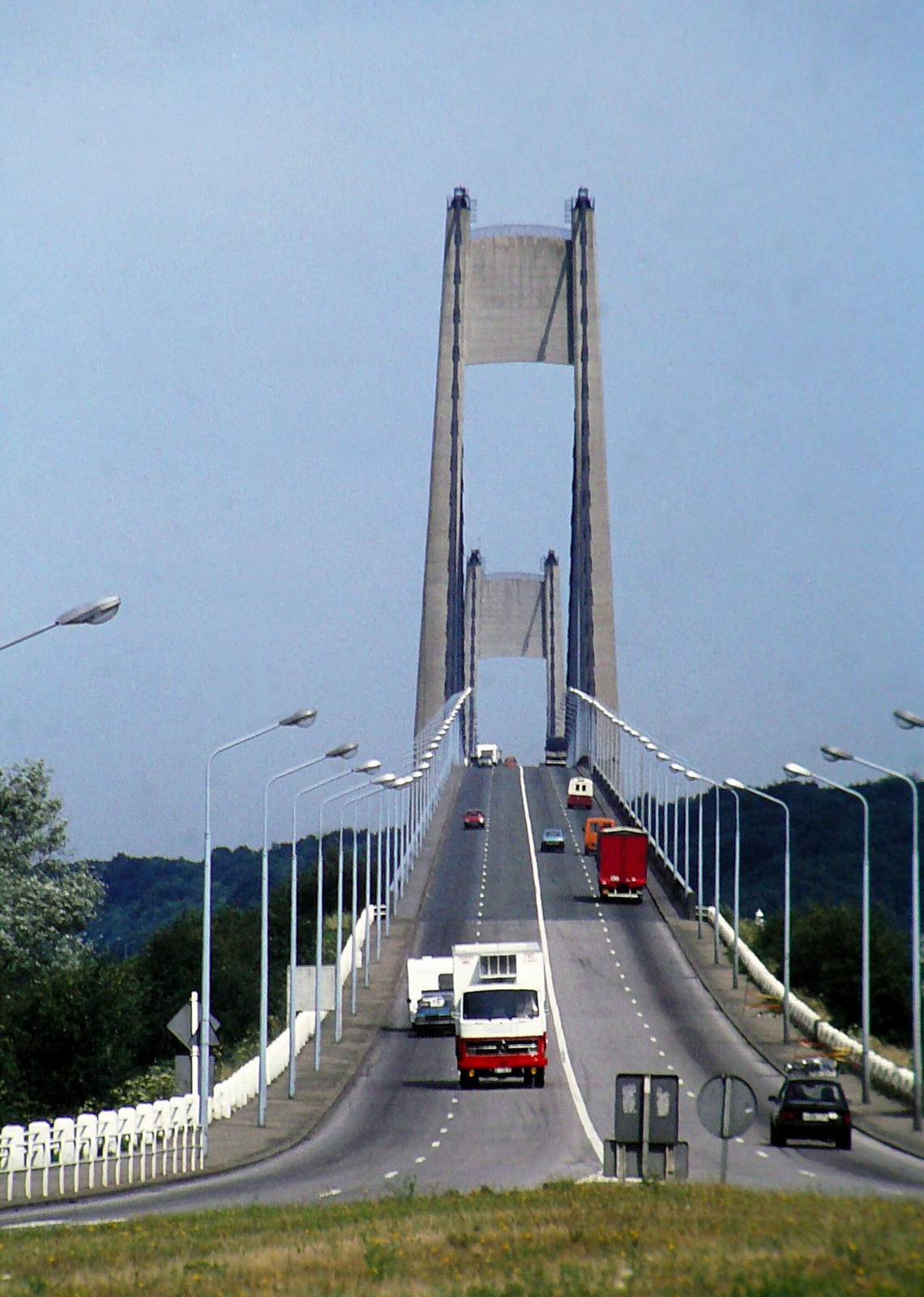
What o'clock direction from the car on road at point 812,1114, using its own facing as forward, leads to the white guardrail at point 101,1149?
The white guardrail is roughly at 8 o'clock from the car on road.

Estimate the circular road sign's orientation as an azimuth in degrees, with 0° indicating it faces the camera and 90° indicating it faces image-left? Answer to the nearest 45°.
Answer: approximately 180°

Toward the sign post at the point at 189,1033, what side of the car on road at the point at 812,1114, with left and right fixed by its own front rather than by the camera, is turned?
left

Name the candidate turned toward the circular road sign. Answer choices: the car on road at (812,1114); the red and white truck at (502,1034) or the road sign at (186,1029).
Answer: the red and white truck

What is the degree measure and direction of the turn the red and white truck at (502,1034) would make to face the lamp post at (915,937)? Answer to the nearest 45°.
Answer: approximately 45° to its left

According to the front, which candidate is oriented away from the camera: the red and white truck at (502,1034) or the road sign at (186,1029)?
the road sign

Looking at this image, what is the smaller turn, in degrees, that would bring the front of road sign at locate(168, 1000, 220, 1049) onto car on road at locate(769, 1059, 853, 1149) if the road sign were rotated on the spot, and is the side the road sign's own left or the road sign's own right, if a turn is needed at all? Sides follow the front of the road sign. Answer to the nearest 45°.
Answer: approximately 90° to the road sign's own right

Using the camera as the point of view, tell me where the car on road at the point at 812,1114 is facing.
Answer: facing away from the viewer

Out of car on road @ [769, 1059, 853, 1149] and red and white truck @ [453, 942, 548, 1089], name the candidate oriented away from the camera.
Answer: the car on road

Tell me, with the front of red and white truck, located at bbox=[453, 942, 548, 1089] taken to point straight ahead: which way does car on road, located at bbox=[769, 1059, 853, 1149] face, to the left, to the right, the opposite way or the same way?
the opposite way

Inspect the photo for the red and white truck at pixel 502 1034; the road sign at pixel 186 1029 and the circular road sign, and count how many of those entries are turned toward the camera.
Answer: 1

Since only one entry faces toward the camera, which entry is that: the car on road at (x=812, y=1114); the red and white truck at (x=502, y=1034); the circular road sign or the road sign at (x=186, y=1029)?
the red and white truck

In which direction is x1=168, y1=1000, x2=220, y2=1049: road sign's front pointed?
away from the camera
